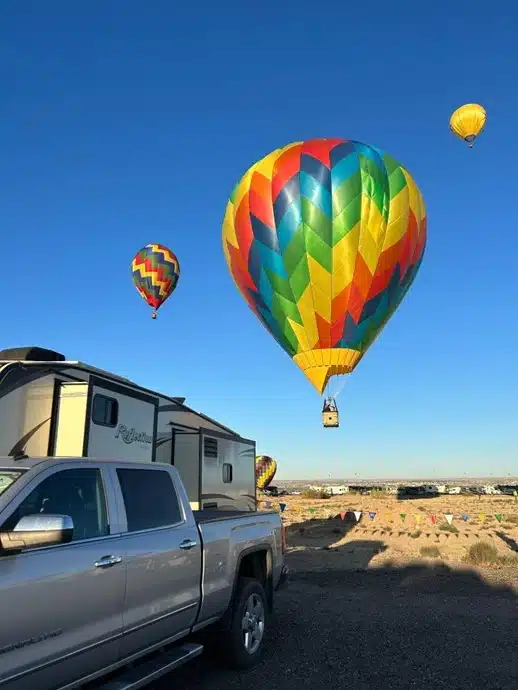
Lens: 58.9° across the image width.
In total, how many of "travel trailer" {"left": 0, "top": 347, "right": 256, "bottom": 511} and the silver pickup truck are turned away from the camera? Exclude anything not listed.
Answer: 0

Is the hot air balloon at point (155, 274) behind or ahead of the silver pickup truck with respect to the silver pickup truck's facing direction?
behind

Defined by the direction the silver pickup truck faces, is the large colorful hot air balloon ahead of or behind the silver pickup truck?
behind

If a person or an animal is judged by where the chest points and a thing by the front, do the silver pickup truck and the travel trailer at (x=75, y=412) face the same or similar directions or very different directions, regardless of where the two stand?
same or similar directions

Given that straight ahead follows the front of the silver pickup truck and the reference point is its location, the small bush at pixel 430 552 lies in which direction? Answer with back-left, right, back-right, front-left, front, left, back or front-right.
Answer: back

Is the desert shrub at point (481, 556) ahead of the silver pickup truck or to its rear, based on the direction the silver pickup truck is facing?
to the rear

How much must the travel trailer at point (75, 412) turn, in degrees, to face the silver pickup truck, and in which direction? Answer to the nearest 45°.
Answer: approximately 45° to its left

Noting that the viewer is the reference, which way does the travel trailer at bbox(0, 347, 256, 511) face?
facing the viewer and to the left of the viewer

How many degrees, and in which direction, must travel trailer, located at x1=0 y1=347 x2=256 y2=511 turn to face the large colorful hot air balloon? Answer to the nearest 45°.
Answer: approximately 180°

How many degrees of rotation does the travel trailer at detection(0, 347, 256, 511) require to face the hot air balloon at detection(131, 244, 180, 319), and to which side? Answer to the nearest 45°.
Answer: approximately 135° to its right

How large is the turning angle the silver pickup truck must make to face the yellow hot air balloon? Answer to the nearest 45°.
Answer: approximately 180°
